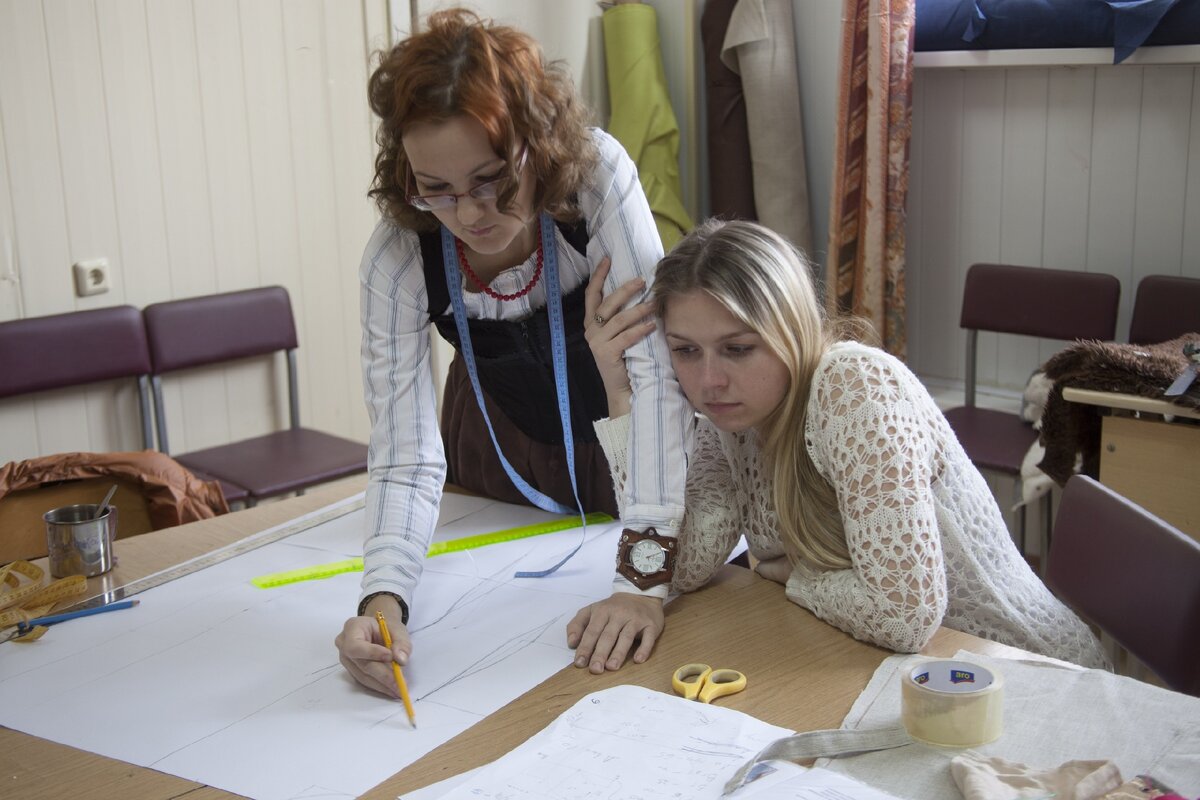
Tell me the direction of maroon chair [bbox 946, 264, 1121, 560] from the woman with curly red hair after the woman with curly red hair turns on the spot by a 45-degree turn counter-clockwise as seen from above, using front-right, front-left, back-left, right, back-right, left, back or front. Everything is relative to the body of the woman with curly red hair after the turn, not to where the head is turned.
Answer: left

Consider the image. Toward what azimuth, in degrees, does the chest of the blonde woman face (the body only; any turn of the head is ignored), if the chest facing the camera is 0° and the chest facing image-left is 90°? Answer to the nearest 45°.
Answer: approximately 45°

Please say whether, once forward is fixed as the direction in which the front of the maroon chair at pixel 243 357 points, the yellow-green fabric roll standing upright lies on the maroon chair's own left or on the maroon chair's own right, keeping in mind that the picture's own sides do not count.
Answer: on the maroon chair's own left

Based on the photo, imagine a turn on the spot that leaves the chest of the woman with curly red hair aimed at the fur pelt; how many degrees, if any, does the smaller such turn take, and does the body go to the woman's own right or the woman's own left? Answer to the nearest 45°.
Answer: approximately 135° to the woman's own left

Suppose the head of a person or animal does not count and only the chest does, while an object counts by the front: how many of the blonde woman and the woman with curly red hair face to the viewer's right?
0

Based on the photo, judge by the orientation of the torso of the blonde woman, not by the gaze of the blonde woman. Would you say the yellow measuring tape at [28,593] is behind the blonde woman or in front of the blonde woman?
in front

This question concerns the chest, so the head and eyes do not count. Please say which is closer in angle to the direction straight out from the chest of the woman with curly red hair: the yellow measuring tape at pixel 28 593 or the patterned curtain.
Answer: the yellow measuring tape

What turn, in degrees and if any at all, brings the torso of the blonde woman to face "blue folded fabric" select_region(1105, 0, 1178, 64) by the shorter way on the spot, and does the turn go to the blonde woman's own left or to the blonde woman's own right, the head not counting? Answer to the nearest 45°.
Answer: approximately 135° to the blonde woman's own right

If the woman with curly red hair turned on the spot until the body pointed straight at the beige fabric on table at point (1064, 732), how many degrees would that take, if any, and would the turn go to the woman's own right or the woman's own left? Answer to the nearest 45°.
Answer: approximately 45° to the woman's own left

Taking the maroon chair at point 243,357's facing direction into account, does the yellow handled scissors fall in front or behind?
in front

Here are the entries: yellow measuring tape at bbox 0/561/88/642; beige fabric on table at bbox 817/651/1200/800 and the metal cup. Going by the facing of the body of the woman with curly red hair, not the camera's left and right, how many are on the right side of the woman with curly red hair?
2
